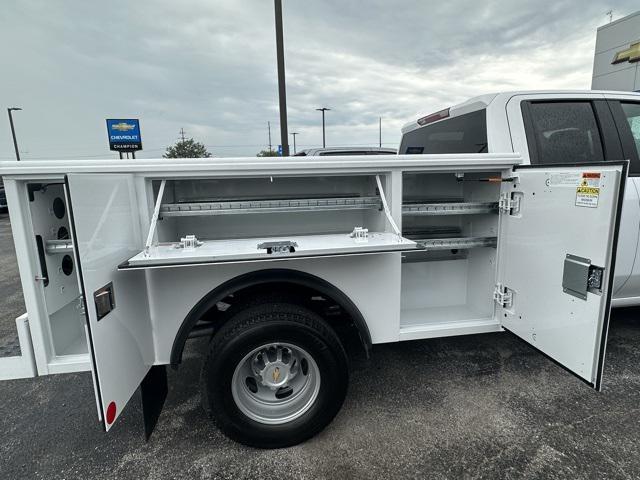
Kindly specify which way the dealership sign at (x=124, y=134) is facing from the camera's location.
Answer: facing the viewer

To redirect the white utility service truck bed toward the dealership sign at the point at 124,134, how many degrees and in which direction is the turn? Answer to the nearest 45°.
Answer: approximately 135° to its left

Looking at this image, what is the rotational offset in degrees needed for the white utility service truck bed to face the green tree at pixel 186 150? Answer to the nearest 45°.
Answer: approximately 90° to its left

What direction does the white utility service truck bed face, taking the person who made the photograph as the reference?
facing to the right of the viewer

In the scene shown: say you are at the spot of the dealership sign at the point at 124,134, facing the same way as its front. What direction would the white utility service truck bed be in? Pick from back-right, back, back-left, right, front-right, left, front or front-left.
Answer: front

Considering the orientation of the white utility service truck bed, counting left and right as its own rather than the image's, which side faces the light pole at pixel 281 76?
left

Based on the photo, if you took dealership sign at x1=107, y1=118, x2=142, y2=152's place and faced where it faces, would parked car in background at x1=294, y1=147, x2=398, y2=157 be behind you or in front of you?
in front

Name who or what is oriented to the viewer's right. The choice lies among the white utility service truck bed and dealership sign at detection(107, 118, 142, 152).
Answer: the white utility service truck bed

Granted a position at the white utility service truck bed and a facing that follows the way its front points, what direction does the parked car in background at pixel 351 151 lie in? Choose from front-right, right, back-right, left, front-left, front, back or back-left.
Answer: left

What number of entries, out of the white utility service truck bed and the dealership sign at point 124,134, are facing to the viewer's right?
1
